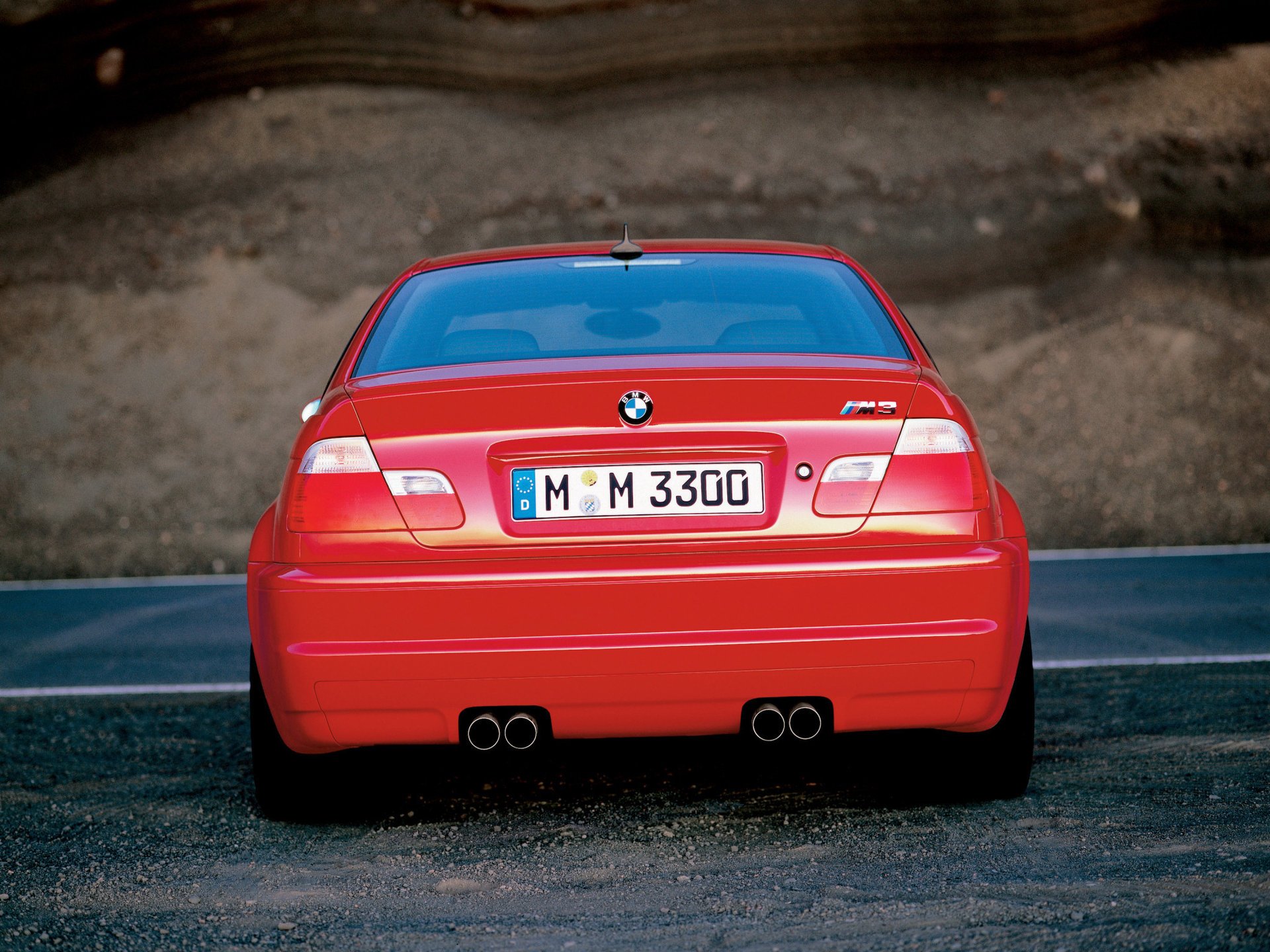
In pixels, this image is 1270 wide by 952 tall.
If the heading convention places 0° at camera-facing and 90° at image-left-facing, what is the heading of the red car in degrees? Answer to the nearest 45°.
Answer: approximately 180°
